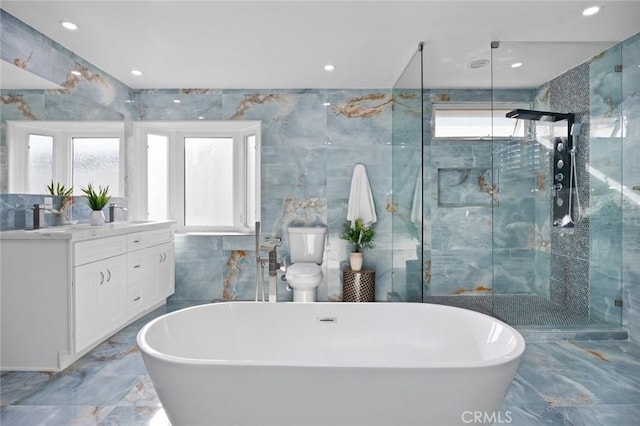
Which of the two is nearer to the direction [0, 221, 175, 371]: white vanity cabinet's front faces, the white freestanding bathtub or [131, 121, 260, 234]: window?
the white freestanding bathtub

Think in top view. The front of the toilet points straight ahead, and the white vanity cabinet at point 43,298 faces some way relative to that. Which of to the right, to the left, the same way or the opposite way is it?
to the left

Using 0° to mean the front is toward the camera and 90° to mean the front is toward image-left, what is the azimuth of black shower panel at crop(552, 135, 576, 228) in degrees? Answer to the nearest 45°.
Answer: approximately 45°

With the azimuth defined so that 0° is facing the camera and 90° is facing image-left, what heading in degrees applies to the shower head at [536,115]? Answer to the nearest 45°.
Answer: approximately 45°

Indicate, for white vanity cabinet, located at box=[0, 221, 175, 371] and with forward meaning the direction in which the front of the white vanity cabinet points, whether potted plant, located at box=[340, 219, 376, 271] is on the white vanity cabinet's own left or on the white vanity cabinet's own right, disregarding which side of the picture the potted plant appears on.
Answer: on the white vanity cabinet's own left

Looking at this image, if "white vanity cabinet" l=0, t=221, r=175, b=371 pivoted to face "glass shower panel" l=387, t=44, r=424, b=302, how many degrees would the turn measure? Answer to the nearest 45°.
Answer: approximately 45° to its left

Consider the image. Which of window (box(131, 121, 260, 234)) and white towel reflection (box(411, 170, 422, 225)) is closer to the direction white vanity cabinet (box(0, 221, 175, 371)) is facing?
the white towel reflection

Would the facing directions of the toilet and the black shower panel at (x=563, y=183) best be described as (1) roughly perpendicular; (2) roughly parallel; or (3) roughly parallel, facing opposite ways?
roughly perpendicular
